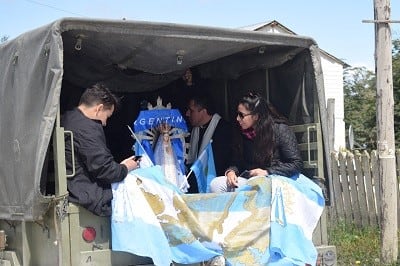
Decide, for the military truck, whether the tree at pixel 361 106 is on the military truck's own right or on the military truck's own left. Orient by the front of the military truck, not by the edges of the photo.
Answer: on the military truck's own right

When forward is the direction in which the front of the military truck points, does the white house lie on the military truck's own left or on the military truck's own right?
on the military truck's own right

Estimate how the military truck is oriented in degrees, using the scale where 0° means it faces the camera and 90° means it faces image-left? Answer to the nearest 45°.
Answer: approximately 135°

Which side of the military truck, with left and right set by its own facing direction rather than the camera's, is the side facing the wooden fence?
right

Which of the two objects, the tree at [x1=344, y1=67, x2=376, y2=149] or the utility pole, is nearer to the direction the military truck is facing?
the tree

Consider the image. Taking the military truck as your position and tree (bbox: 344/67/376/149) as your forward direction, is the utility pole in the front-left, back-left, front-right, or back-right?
front-right

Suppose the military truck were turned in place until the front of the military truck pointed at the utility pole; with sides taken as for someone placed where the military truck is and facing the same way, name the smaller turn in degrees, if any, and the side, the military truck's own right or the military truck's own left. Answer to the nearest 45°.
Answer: approximately 90° to the military truck's own right

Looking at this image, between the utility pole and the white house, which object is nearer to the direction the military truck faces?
the white house
